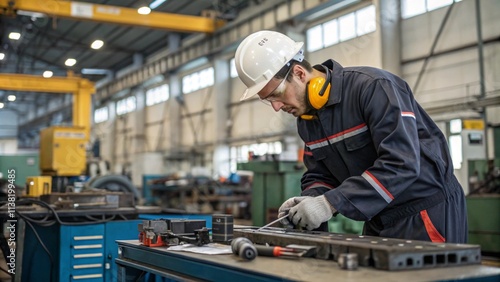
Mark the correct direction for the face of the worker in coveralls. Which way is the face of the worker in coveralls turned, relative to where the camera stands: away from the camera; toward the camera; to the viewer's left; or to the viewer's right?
to the viewer's left

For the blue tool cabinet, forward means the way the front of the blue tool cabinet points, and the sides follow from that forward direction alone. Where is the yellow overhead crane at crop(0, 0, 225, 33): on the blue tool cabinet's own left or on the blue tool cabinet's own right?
on the blue tool cabinet's own left

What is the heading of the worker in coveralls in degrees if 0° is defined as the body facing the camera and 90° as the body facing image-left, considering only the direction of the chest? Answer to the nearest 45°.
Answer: approximately 45°

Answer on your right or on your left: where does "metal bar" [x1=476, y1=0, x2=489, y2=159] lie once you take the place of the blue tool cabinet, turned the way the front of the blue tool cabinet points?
on your left

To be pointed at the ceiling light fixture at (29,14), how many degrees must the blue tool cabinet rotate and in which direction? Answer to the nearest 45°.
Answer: approximately 135° to its left

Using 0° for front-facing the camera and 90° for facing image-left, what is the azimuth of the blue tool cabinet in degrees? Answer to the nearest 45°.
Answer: approximately 315°

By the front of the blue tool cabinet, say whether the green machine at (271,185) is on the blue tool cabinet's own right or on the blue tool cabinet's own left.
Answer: on the blue tool cabinet's own left

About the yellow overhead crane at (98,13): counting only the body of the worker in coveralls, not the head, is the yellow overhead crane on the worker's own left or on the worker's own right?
on the worker's own right

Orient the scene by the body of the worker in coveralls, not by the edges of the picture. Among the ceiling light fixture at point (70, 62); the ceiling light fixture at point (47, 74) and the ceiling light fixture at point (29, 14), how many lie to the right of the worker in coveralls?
3

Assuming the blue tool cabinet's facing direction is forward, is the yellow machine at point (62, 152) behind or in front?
behind

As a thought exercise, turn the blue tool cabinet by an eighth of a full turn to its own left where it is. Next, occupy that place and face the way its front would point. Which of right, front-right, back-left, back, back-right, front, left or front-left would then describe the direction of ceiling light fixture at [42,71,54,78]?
left

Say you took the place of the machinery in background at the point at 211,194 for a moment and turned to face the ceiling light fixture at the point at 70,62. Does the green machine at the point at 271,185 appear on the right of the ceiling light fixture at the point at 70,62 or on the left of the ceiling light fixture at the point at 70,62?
left
